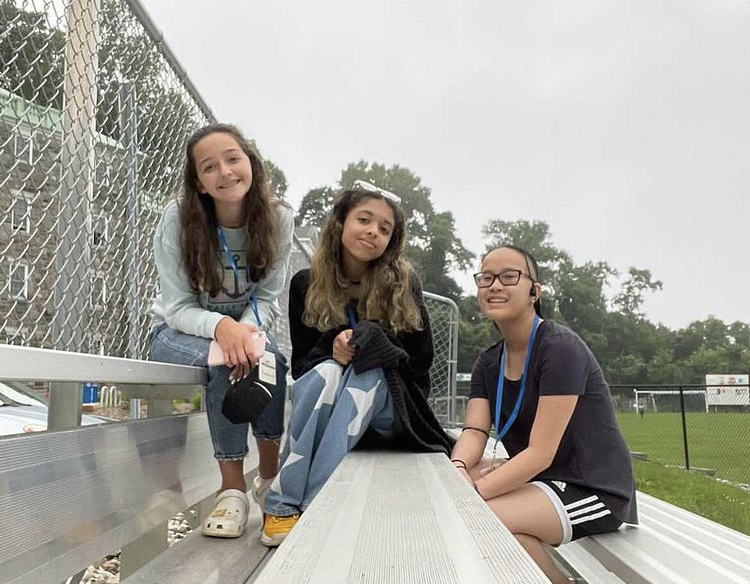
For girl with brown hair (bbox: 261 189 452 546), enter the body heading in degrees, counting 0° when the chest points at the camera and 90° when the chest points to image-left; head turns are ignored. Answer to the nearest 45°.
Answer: approximately 45°

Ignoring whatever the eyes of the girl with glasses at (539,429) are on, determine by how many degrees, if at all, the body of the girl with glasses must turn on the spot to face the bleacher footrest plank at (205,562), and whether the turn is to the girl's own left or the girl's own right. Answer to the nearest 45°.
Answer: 0° — they already face it

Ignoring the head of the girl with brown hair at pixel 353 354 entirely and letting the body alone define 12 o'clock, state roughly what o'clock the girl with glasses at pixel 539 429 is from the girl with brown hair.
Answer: The girl with glasses is roughly at 8 o'clock from the girl with brown hair.

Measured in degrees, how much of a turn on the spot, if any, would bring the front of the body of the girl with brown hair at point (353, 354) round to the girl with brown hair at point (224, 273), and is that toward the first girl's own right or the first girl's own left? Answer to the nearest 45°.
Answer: approximately 45° to the first girl's own right

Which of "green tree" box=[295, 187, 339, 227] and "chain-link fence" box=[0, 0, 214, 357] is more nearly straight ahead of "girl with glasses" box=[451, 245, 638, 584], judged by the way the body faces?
the chain-link fence

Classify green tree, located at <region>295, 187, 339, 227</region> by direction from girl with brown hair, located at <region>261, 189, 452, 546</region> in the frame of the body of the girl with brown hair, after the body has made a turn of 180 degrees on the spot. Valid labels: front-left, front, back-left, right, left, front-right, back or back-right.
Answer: front-left
